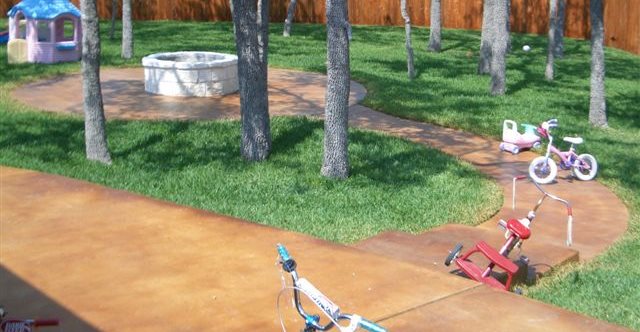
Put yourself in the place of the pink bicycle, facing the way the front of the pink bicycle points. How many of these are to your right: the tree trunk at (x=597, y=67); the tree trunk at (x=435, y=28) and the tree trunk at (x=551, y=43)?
3

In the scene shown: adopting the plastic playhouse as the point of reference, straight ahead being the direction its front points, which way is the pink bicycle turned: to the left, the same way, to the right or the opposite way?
to the right

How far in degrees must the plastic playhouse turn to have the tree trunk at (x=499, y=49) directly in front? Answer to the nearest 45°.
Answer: approximately 90° to its left

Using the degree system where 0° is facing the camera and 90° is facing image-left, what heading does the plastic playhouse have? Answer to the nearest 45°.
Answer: approximately 45°

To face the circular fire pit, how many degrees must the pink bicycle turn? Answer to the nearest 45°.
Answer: approximately 45° to its right

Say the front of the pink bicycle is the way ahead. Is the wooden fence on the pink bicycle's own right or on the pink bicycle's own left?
on the pink bicycle's own right

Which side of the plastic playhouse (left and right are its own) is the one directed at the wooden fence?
back

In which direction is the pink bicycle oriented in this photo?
to the viewer's left
